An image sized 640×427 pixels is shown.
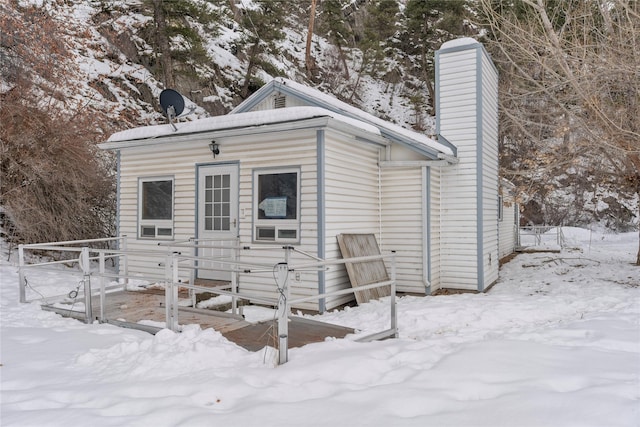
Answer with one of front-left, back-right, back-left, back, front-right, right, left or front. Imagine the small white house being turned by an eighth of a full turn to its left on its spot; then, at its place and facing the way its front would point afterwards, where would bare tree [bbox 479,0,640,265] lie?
left

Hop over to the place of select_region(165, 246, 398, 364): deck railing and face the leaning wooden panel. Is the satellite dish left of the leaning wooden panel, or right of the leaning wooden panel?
left

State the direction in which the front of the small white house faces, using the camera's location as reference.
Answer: facing the viewer and to the left of the viewer

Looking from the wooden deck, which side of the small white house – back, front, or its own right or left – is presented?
front

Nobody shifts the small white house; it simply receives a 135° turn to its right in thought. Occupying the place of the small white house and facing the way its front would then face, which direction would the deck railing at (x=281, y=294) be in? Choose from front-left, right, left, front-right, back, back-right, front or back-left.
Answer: back
